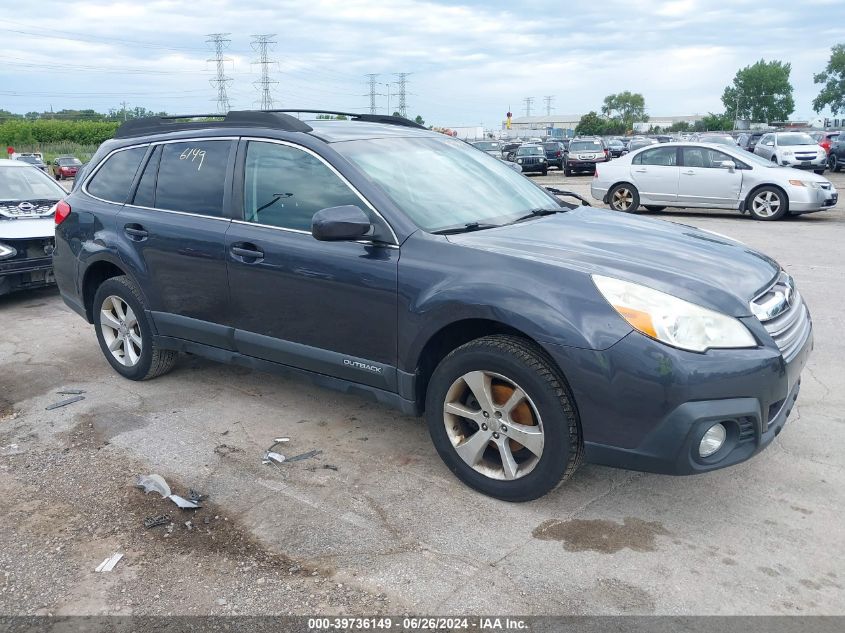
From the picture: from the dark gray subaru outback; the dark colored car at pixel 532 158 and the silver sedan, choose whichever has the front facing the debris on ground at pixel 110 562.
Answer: the dark colored car

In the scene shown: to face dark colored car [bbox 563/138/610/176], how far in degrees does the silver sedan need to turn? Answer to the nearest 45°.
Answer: approximately 90° to its left

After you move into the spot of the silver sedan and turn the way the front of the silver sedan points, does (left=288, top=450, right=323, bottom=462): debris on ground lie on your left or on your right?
on your right

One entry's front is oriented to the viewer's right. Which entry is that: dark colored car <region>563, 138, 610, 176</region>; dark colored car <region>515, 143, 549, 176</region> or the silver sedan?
the silver sedan

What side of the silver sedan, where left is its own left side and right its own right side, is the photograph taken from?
right

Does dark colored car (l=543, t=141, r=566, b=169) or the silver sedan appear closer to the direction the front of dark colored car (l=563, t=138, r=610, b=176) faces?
the silver sedan

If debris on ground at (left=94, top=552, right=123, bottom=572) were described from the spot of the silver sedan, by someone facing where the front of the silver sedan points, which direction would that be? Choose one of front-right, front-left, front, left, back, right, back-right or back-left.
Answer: right

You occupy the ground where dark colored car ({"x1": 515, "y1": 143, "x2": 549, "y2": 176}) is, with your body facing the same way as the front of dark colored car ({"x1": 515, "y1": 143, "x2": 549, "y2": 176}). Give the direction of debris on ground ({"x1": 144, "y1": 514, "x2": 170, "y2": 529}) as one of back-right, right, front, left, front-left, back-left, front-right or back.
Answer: front

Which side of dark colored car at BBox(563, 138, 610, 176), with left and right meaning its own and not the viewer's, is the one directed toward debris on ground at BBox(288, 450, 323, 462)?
front

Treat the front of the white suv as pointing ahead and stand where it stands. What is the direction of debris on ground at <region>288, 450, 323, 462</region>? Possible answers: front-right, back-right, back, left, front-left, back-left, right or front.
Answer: front-right

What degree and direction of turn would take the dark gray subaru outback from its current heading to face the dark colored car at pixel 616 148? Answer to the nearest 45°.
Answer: approximately 135° to its left

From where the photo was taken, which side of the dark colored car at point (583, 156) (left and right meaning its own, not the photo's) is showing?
front

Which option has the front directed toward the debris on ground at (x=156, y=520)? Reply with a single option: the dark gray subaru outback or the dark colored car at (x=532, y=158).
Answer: the dark colored car

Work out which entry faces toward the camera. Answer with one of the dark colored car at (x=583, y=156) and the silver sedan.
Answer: the dark colored car

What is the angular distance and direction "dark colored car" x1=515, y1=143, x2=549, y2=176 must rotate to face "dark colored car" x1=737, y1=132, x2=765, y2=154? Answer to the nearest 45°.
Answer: approximately 90° to its left

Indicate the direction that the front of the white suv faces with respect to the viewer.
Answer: facing the viewer and to the right of the viewer

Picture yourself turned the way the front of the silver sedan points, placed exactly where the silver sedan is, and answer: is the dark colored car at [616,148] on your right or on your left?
on your left
